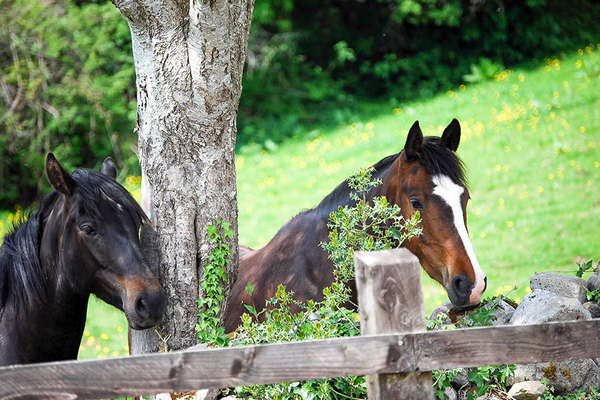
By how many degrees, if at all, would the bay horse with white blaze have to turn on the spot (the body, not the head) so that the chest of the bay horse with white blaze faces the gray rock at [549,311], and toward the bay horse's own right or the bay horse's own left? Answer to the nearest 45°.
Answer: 0° — it already faces it

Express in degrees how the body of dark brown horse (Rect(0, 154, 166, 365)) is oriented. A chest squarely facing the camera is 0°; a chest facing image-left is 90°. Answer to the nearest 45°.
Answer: approximately 315°

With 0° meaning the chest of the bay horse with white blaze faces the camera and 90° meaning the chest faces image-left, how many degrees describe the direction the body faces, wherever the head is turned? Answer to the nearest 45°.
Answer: approximately 315°

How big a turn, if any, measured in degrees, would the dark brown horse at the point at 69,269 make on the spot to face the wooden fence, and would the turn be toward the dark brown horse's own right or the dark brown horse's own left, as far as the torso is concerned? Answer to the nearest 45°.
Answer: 0° — it already faces it

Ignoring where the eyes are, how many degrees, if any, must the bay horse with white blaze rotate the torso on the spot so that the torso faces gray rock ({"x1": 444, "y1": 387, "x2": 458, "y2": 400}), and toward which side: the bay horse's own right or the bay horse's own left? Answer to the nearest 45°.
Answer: approximately 45° to the bay horse's own right
